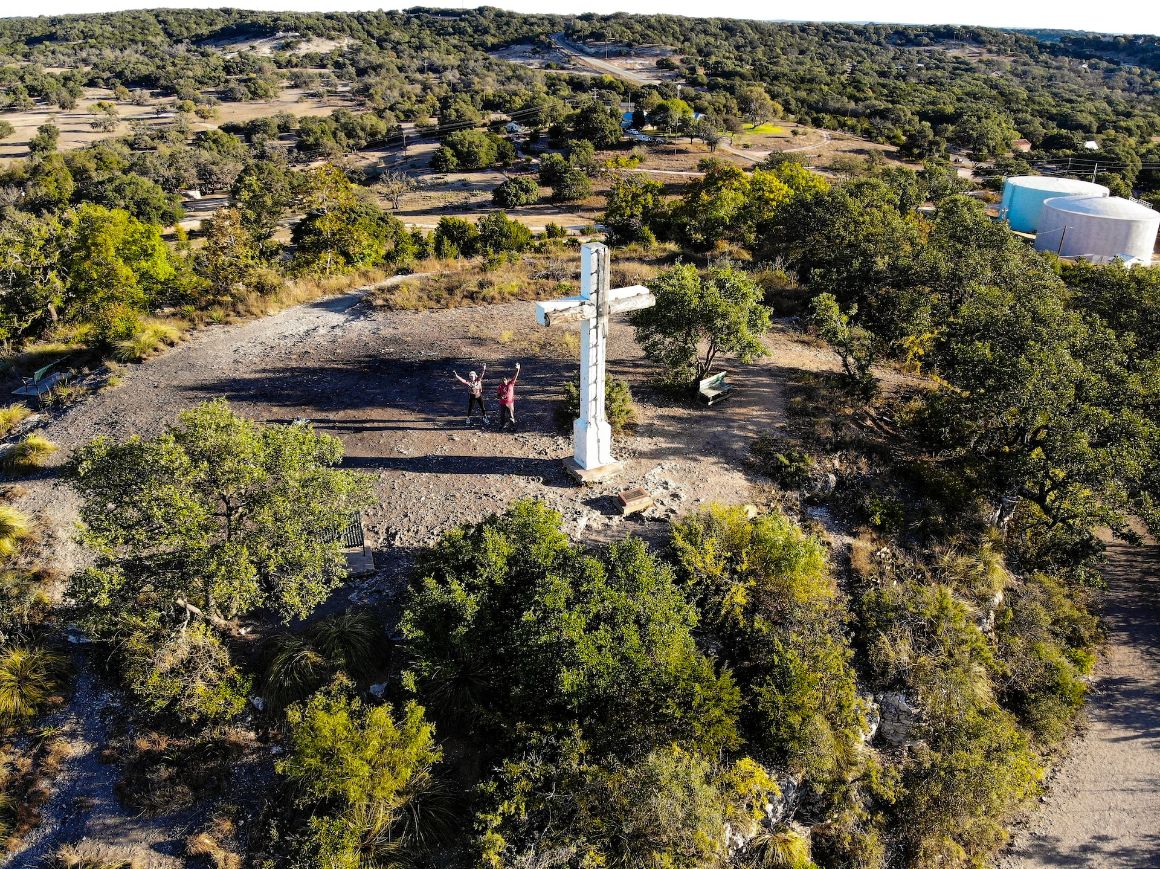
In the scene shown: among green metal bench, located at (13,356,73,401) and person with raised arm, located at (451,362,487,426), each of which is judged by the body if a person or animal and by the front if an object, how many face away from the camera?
0

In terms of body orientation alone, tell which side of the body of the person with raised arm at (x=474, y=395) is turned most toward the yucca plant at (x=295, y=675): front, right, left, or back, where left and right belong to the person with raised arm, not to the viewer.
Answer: front

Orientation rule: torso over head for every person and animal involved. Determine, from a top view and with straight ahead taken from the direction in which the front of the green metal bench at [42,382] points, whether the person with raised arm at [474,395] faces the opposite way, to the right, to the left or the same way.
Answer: to the right

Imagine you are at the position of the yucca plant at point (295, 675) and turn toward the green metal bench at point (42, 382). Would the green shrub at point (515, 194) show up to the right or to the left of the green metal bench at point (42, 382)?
right

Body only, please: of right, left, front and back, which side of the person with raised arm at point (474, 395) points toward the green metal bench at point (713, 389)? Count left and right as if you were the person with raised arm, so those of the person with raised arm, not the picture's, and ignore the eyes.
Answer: left

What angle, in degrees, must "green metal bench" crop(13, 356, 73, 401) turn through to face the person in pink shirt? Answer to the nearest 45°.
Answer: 0° — it already faces them

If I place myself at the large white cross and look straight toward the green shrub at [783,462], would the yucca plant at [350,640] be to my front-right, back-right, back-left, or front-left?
back-right

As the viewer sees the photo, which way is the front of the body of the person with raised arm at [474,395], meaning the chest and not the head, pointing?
toward the camera

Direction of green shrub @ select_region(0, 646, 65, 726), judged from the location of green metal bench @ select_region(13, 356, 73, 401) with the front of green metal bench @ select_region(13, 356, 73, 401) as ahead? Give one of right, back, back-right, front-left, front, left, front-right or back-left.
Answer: front-right

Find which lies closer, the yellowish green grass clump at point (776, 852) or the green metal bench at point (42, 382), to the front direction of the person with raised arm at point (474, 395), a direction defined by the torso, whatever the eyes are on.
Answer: the yellowish green grass clump
